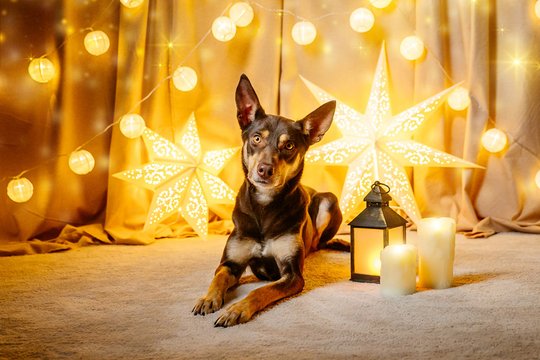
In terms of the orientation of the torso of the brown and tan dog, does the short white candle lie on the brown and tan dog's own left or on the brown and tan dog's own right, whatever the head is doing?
on the brown and tan dog's own left

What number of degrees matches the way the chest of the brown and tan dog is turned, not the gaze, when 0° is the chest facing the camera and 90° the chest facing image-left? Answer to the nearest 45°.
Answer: approximately 45°

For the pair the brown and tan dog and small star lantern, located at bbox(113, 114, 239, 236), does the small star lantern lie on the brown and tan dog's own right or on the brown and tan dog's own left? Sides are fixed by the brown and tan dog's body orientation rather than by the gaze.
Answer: on the brown and tan dog's own right

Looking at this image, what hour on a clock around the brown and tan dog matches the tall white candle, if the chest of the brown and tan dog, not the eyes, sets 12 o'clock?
The tall white candle is roughly at 8 o'clock from the brown and tan dog.

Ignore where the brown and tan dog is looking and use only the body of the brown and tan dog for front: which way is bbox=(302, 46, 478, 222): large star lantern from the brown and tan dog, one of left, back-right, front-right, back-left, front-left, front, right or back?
back

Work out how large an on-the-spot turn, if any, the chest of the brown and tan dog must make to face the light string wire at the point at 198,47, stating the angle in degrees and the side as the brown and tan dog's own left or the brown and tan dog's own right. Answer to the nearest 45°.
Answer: approximately 135° to the brown and tan dog's own right
